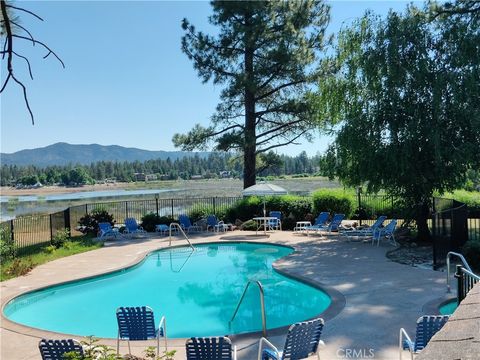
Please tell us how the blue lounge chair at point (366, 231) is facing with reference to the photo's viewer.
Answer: facing to the left of the viewer

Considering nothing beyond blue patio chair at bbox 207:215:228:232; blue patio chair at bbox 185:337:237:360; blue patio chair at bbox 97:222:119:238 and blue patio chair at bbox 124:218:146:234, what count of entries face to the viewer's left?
0

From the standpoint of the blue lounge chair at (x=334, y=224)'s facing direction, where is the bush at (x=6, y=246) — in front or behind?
in front

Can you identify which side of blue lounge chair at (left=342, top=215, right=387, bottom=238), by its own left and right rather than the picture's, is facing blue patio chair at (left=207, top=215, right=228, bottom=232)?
front

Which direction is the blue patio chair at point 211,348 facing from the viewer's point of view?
away from the camera

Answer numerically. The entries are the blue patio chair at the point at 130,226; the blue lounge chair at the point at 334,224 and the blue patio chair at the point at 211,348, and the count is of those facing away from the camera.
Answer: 1

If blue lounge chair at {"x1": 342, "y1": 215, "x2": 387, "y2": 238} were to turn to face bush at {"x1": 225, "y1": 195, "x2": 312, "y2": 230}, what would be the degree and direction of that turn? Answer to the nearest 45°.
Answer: approximately 45° to its right

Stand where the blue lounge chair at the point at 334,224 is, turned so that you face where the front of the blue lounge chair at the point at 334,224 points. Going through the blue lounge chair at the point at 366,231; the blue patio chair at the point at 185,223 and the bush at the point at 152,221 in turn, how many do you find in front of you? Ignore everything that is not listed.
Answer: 2

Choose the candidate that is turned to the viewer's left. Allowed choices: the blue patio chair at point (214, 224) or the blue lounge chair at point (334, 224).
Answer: the blue lounge chair

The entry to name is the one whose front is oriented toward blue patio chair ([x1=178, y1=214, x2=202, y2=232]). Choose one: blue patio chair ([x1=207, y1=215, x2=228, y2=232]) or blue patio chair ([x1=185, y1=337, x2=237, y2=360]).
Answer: blue patio chair ([x1=185, y1=337, x2=237, y2=360])

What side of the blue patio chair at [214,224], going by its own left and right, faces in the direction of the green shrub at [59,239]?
right

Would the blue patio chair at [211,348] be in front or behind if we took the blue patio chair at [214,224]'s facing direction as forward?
in front

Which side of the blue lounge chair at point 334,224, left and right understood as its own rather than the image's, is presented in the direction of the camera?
left

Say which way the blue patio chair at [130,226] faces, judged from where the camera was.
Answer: facing the viewer and to the right of the viewer
